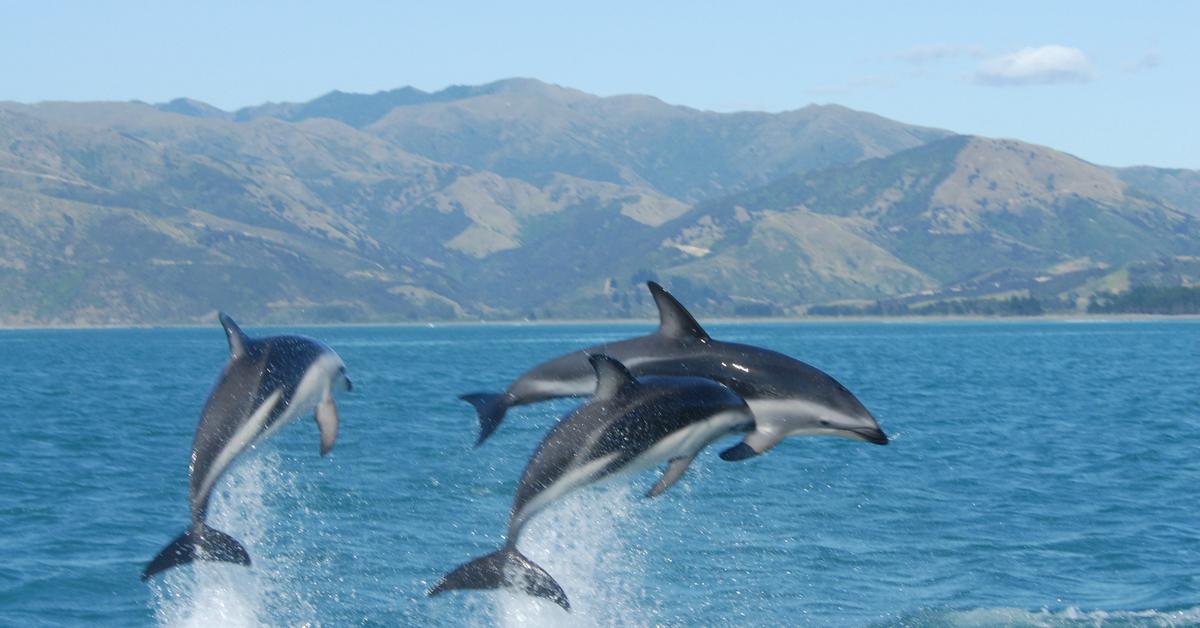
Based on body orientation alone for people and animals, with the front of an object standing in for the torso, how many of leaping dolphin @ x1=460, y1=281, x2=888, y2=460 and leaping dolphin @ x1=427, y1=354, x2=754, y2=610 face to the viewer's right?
2

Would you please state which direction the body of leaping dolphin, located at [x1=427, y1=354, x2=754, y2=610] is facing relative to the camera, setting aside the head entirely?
to the viewer's right

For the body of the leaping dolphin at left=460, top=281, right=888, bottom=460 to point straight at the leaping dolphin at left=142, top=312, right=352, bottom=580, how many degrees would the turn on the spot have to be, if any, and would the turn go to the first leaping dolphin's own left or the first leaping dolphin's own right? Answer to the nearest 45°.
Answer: approximately 180°

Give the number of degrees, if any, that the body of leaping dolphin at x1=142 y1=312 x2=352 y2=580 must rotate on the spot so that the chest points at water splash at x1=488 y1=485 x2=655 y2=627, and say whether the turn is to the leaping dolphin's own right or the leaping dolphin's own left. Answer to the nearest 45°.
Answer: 0° — it already faces it

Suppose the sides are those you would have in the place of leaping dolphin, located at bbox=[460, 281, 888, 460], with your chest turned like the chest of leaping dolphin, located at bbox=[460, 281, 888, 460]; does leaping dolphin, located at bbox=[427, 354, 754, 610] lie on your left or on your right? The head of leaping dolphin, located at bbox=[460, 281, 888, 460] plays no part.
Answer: on your right

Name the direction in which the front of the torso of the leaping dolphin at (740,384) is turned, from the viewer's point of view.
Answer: to the viewer's right

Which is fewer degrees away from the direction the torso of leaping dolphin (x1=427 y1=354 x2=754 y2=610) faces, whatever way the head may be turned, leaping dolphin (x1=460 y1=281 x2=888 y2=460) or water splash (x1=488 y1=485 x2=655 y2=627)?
the leaping dolphin

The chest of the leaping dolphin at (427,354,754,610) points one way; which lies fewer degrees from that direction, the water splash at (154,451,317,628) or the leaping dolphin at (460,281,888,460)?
the leaping dolphin

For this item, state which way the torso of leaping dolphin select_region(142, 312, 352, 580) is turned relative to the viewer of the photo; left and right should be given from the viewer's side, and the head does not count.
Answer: facing away from the viewer and to the right of the viewer

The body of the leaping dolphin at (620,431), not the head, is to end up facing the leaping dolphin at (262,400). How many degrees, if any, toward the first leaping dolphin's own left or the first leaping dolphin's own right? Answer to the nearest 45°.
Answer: approximately 180°

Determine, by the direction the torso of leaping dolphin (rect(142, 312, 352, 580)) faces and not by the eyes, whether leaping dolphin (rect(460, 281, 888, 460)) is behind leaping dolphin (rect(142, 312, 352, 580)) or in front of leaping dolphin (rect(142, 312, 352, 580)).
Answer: in front
